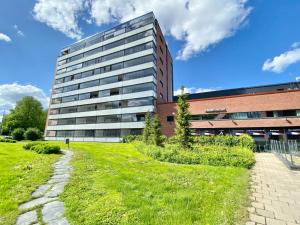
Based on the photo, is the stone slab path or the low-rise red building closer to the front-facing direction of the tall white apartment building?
the stone slab path

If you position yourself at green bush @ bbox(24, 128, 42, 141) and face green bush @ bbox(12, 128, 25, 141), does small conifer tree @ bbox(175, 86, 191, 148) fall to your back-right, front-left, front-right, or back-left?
back-left

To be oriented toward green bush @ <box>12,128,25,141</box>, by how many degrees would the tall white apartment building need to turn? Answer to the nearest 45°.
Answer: approximately 45° to its right

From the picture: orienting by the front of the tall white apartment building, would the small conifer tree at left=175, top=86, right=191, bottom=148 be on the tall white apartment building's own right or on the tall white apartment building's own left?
on the tall white apartment building's own left

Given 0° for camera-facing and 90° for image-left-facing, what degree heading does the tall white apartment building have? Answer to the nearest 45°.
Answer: approximately 45°

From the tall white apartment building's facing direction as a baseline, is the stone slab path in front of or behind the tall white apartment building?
in front

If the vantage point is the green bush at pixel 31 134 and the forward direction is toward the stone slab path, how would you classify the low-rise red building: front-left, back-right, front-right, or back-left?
front-left

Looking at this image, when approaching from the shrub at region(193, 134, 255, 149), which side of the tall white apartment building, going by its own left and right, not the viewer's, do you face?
left

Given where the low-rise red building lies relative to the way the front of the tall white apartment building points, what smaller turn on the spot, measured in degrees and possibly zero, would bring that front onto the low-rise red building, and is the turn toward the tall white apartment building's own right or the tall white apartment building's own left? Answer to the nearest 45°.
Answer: approximately 90° to the tall white apartment building's own left
